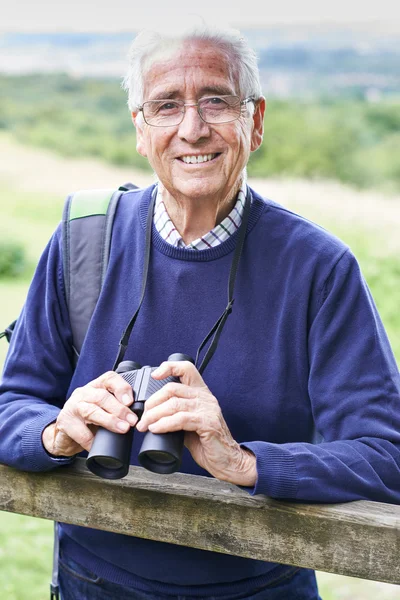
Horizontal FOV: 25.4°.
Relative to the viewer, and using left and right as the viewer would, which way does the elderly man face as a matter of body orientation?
facing the viewer
